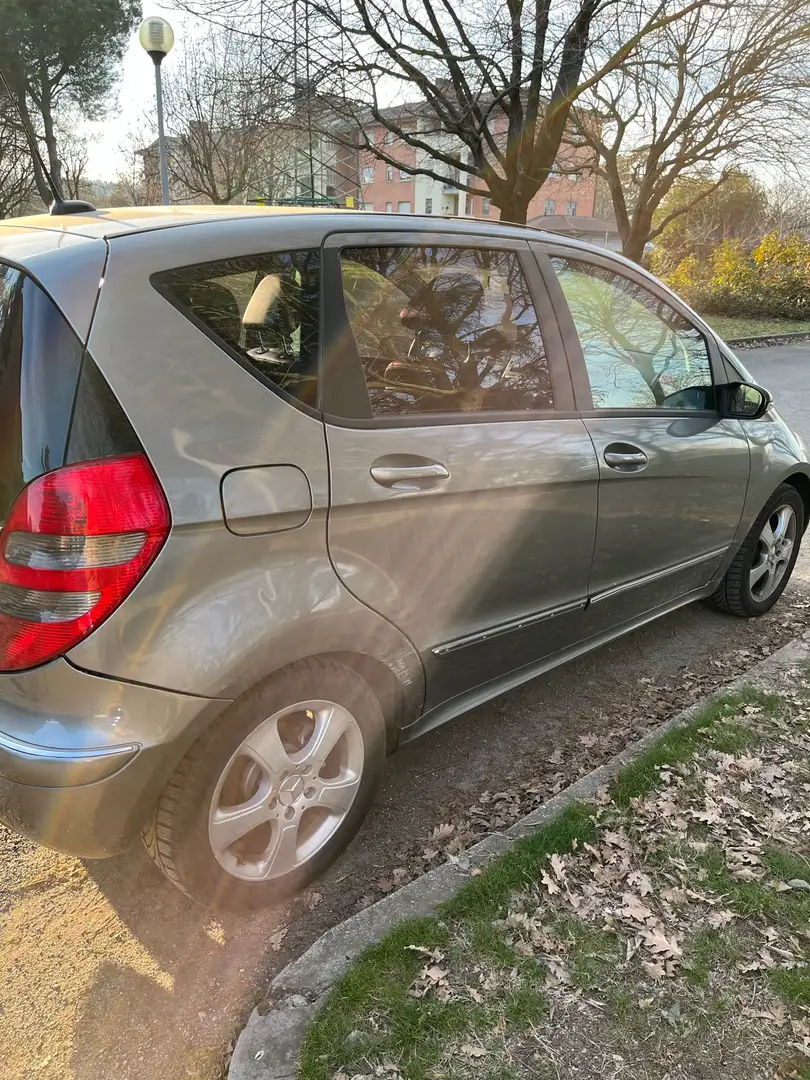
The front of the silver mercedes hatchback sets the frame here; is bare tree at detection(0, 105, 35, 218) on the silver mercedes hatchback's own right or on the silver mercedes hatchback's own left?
on the silver mercedes hatchback's own left

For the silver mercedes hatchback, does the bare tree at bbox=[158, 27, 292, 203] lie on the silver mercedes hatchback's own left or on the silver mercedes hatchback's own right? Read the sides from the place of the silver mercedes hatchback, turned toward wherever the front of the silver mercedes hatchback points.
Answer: on the silver mercedes hatchback's own left

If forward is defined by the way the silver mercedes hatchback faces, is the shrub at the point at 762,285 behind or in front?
in front

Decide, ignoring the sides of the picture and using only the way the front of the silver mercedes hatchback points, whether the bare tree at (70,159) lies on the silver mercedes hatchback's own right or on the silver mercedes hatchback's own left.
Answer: on the silver mercedes hatchback's own left

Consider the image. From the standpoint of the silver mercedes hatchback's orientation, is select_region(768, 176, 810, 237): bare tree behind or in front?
in front

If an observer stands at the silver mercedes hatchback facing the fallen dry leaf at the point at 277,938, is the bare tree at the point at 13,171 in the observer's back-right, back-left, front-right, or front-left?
back-right

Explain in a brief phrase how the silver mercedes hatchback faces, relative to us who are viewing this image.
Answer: facing away from the viewer and to the right of the viewer

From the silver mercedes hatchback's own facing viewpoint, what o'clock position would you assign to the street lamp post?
The street lamp post is roughly at 10 o'clock from the silver mercedes hatchback.
